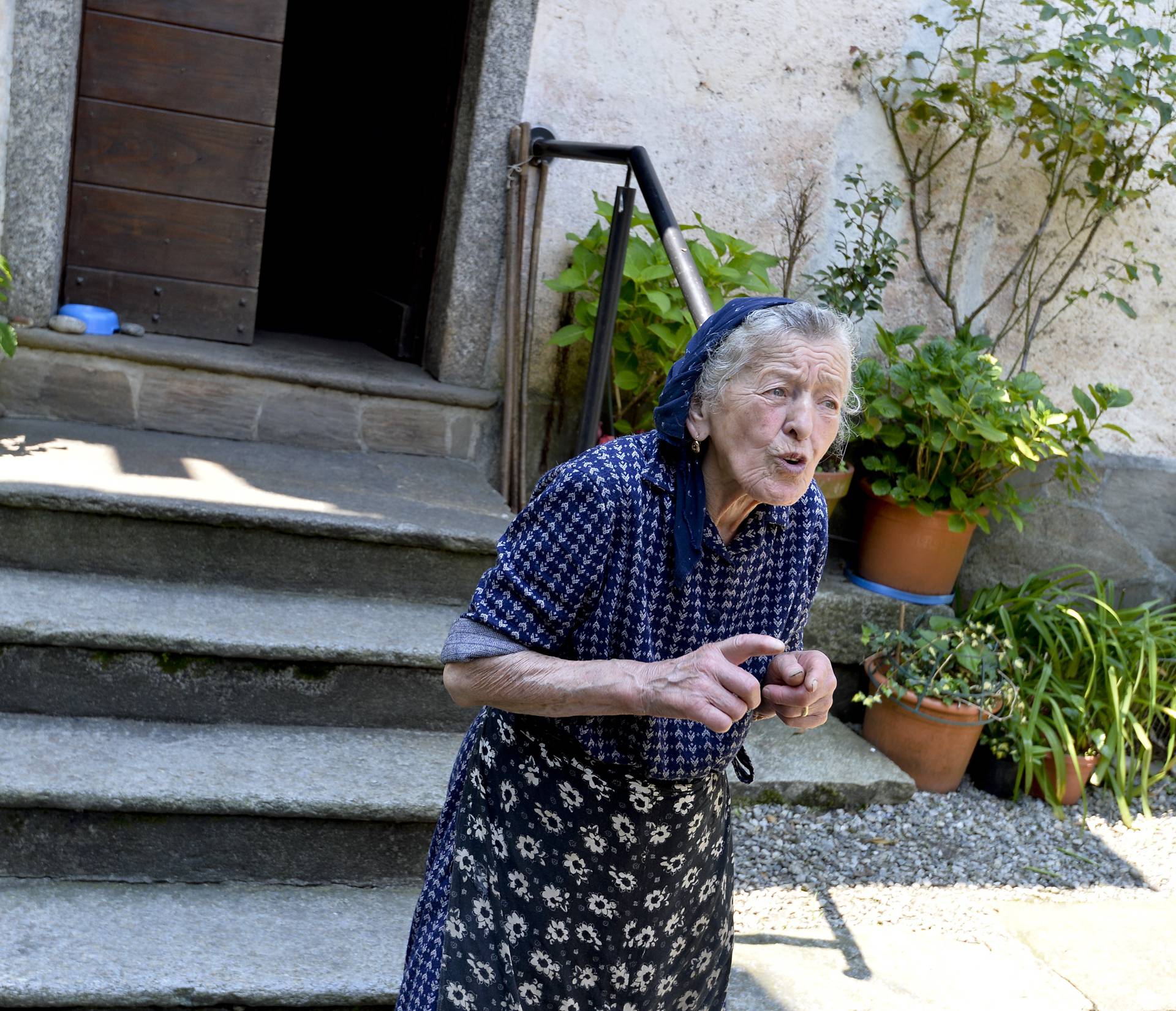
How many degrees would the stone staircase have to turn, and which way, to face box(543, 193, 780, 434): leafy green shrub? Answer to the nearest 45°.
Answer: approximately 135° to its left

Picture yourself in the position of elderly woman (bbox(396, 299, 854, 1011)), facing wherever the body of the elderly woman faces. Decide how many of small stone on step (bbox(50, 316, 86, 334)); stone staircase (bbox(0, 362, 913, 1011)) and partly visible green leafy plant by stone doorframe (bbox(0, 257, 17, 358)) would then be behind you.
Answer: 3

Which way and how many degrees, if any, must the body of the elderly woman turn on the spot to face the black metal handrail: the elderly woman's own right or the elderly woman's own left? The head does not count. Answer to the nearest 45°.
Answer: approximately 135° to the elderly woman's own left

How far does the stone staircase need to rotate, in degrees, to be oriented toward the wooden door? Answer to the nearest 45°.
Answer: approximately 180°

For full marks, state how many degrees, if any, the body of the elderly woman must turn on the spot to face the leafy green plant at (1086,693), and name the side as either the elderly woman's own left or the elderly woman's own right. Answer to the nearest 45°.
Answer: approximately 90° to the elderly woman's own left

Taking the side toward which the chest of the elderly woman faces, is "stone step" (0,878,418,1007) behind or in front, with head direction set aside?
behind

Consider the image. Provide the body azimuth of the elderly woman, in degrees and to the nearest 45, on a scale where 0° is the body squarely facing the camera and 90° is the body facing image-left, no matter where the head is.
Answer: approximately 315°
